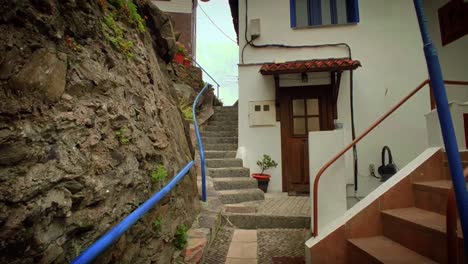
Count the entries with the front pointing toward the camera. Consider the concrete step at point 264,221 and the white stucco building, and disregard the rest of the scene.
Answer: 2

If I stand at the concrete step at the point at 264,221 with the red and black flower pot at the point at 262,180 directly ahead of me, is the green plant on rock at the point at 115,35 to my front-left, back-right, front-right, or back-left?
back-left

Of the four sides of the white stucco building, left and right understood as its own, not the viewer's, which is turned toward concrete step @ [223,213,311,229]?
front

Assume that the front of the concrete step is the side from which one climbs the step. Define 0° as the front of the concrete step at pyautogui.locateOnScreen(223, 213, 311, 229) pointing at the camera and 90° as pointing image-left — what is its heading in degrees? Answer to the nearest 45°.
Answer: approximately 0°

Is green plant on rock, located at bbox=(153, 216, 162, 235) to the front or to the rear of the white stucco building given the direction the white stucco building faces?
to the front

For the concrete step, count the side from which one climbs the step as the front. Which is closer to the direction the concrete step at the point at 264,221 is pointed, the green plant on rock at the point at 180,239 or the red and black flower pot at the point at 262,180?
the green plant on rock

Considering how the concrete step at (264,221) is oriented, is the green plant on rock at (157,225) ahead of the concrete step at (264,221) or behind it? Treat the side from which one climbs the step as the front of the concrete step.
ahead

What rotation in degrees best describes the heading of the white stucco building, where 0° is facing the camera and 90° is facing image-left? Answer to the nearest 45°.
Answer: approximately 0°

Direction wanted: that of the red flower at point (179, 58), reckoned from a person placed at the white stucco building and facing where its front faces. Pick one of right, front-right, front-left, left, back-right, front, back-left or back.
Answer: right

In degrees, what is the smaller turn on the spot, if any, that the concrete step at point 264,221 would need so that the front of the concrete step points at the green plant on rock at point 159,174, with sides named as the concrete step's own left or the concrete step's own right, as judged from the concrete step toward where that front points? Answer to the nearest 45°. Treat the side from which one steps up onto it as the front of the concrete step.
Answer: approximately 45° to the concrete step's own right
